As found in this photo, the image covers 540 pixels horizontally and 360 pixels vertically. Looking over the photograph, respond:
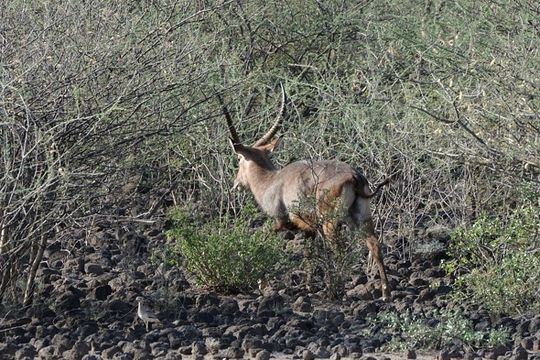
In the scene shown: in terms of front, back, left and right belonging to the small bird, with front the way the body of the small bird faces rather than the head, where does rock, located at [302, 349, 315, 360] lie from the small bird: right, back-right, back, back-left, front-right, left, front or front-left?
back-left

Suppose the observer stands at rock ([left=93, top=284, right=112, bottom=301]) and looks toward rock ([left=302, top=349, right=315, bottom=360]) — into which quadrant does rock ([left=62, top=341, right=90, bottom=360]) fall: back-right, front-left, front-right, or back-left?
front-right

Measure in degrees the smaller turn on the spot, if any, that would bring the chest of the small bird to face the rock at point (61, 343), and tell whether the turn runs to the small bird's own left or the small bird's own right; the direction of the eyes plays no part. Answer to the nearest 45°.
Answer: approximately 45° to the small bird's own left

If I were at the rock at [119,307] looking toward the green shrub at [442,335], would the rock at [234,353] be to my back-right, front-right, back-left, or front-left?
front-right

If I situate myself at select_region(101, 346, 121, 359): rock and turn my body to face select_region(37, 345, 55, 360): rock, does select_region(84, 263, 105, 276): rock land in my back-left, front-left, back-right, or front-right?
front-right

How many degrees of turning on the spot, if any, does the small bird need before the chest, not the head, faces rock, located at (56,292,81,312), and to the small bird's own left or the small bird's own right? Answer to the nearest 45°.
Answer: approximately 45° to the small bird's own right

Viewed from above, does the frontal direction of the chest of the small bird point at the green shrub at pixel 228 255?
no

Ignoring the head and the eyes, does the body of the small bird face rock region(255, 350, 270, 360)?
no

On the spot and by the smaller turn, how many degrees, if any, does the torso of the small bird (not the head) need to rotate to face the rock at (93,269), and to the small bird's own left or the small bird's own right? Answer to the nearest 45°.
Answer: approximately 90° to the small bird's own right

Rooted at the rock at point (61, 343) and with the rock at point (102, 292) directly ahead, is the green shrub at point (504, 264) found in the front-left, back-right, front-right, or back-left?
front-right

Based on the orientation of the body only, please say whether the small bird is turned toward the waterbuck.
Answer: no

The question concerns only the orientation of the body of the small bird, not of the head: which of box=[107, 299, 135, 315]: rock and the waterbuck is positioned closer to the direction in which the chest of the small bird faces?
the rock

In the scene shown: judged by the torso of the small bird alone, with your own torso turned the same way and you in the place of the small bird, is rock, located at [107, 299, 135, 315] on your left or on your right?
on your right
